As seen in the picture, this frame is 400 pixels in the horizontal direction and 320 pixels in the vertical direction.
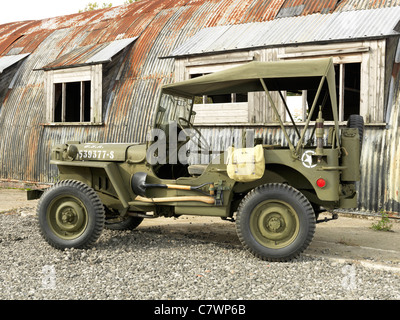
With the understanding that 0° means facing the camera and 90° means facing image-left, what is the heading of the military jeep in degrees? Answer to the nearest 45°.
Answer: approximately 90°
